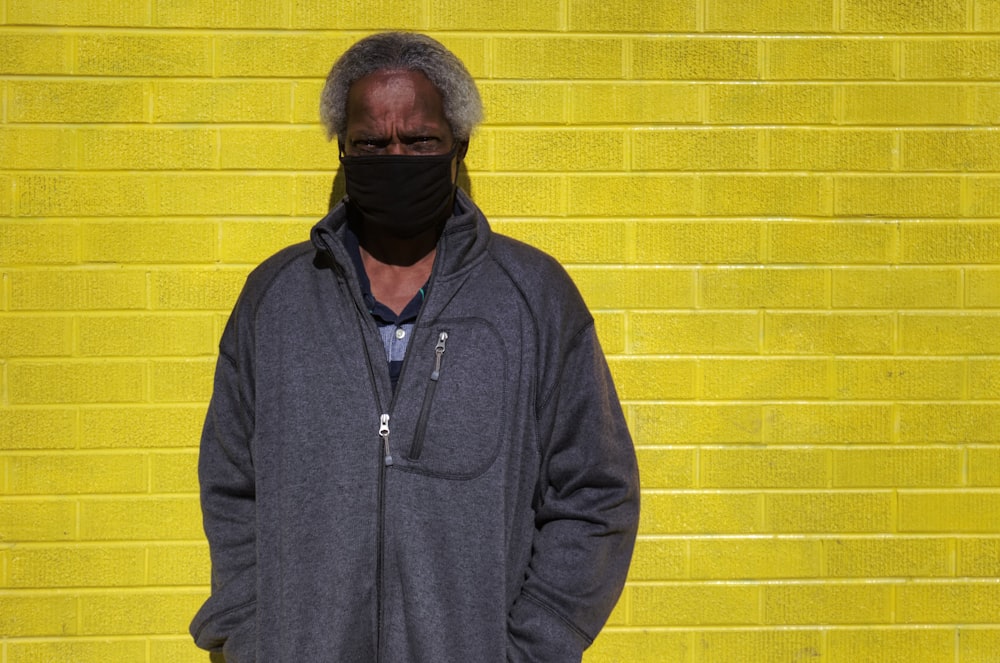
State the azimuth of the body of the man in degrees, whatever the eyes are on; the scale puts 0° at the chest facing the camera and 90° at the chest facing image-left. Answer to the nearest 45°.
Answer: approximately 0°
